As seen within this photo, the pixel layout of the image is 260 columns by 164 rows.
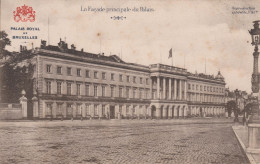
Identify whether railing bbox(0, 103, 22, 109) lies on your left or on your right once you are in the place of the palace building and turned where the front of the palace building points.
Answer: on your right

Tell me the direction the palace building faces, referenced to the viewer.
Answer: facing the viewer and to the right of the viewer
